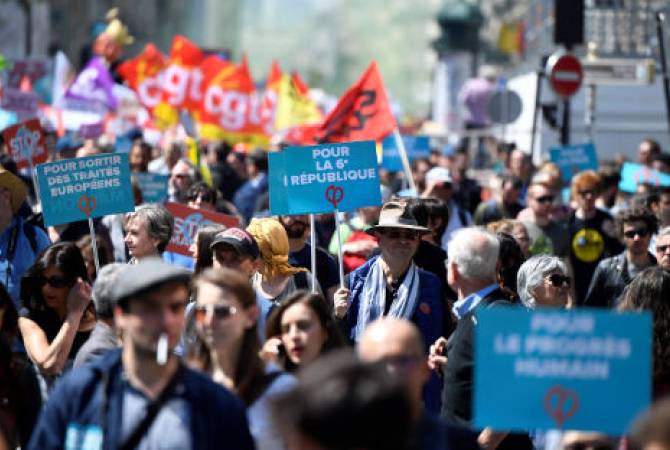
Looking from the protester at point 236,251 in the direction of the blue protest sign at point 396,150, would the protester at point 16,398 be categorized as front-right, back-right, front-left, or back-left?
back-left

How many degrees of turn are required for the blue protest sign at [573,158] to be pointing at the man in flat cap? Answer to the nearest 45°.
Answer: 0° — it already faces them

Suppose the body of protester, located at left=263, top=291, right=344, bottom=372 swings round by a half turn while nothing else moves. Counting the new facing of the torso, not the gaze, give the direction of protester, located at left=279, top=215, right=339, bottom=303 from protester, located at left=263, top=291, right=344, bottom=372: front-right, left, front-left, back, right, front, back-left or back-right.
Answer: front-left

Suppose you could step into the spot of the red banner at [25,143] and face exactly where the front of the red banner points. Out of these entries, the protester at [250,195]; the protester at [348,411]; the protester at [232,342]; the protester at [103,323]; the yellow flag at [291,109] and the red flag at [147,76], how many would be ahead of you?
3

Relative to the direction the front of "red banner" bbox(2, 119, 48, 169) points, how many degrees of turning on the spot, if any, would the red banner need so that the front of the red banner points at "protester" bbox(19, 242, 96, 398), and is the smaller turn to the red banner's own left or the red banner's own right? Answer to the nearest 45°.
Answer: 0° — it already faces them

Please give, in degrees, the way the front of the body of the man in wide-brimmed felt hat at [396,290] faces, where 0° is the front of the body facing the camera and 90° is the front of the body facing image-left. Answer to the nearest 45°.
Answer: approximately 0°

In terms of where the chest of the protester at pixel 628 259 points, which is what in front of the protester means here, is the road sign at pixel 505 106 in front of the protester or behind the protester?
behind

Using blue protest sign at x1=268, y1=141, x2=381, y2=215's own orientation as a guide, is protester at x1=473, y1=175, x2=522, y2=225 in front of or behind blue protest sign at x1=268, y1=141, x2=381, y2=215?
behind

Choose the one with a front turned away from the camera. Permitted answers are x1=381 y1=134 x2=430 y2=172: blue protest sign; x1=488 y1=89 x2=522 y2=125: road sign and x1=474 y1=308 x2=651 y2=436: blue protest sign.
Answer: the road sign

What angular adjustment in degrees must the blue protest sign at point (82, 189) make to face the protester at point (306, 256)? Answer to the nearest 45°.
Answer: approximately 90° to its left

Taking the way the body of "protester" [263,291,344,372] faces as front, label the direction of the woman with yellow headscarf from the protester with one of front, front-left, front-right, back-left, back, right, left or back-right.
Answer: back-right

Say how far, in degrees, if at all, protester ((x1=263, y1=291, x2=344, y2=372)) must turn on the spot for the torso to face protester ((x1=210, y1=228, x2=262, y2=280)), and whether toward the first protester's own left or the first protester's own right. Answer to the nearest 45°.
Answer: approximately 135° to the first protester's own right

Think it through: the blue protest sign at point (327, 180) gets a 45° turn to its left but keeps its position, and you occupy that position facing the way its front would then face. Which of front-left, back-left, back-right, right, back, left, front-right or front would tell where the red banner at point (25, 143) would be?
back
